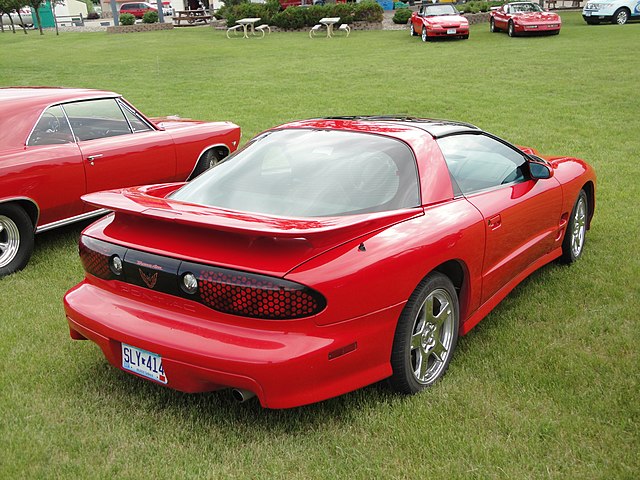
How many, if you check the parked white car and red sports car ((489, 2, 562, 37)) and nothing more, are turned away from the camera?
0

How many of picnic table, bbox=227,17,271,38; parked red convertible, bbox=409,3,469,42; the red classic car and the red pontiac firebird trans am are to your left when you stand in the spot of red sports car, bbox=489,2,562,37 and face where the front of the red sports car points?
0

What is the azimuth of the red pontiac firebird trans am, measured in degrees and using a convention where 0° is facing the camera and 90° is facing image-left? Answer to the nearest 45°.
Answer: approximately 225°

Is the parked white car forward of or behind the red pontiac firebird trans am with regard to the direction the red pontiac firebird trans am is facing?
forward

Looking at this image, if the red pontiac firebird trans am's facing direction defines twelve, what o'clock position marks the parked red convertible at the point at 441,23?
The parked red convertible is roughly at 11 o'clock from the red pontiac firebird trans am.

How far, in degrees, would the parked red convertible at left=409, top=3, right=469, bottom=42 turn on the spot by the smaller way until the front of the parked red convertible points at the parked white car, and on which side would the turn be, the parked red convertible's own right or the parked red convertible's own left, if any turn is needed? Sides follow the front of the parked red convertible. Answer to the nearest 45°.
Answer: approximately 90° to the parked red convertible's own left

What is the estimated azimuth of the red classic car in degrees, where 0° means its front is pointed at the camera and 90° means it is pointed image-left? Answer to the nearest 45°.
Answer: approximately 225°

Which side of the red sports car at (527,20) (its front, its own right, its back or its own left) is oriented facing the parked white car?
left

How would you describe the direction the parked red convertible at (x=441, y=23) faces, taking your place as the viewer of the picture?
facing the viewer and to the right of the viewer

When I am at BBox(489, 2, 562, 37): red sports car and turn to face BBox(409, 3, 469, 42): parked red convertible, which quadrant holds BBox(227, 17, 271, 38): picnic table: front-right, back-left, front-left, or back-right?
front-right

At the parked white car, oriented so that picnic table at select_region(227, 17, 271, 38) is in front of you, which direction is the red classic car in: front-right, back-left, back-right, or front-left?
front-left

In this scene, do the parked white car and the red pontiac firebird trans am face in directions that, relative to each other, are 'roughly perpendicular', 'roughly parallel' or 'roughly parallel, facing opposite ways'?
roughly parallel, facing opposite ways

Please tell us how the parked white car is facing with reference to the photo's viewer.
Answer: facing the viewer and to the left of the viewer

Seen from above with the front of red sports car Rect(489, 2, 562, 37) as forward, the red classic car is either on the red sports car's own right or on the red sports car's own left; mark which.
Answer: on the red sports car's own right

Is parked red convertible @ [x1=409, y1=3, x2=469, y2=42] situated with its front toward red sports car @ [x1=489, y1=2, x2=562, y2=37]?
no

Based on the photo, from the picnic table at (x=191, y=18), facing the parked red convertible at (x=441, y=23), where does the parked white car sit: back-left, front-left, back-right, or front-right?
front-left

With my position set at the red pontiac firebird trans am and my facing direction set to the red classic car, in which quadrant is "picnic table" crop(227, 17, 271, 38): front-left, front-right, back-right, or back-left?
front-right

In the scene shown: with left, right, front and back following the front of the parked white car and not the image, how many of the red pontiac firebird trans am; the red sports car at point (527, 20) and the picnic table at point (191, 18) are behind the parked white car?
0
